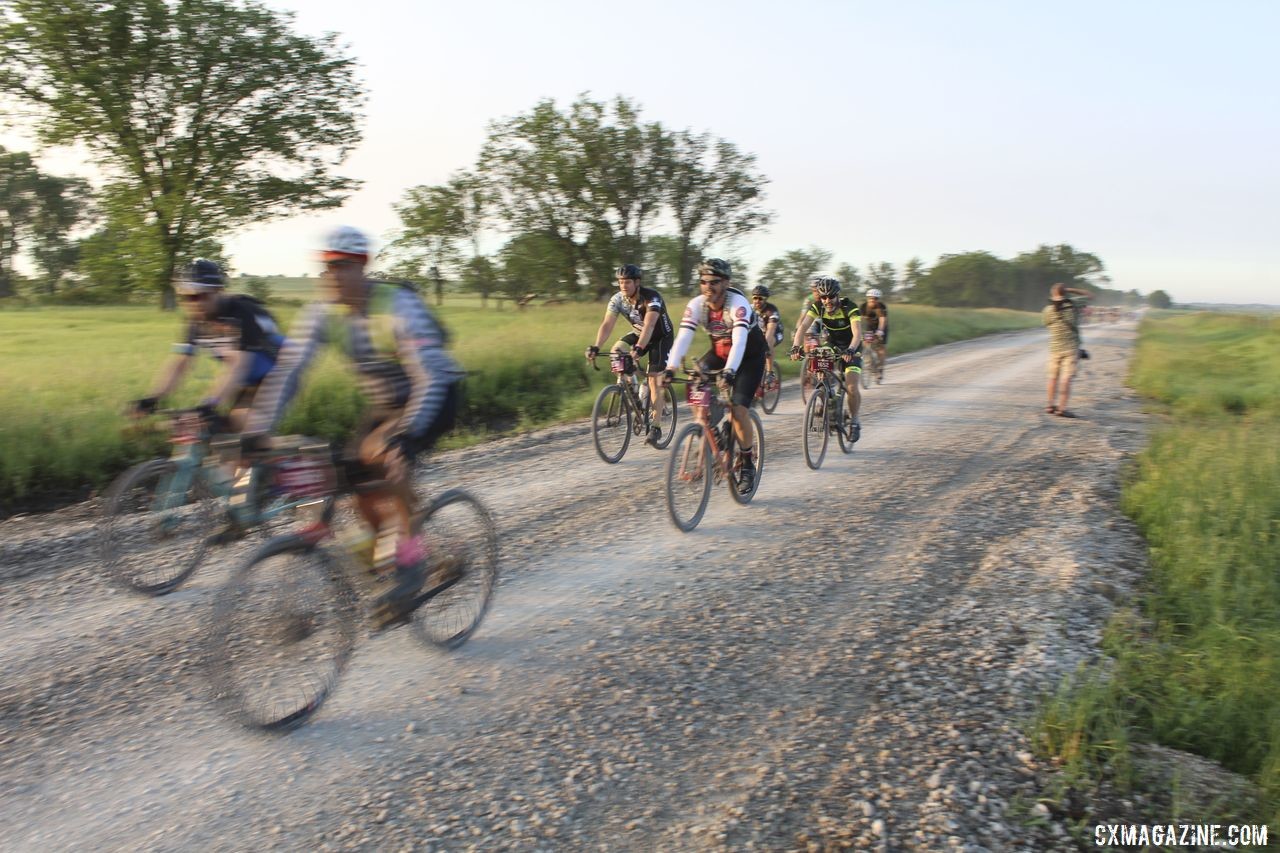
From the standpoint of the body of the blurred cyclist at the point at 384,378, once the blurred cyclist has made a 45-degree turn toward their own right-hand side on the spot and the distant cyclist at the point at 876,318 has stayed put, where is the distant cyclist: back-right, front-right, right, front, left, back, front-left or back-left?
back-right

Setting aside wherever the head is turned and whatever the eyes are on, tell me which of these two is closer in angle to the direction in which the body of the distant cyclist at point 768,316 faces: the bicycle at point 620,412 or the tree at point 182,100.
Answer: the bicycle

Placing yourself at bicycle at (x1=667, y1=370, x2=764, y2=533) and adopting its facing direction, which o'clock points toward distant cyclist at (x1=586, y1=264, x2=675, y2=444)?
The distant cyclist is roughly at 4 o'clock from the bicycle.

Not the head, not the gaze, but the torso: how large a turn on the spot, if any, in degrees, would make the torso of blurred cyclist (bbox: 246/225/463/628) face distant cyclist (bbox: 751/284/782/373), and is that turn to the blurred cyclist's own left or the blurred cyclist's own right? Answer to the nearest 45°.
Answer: approximately 180°

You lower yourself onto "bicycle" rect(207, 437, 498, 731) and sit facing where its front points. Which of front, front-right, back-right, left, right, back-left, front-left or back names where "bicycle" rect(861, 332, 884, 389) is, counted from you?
back

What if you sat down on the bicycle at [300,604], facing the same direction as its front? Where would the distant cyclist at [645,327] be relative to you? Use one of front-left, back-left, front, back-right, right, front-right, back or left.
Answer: back

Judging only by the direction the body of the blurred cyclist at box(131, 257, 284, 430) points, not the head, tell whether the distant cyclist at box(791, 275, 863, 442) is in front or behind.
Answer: behind

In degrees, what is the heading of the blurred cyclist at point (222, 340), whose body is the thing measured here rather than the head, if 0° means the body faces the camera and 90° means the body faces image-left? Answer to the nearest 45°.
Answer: approximately 45°
